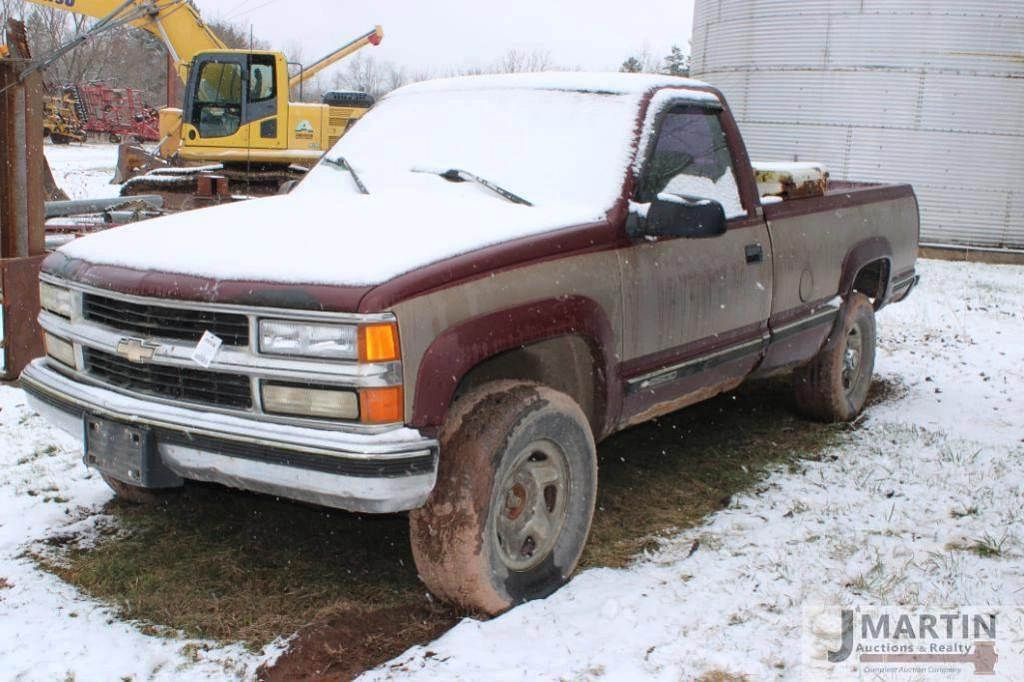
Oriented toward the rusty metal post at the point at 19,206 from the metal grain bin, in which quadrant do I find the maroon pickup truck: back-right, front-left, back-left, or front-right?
front-left

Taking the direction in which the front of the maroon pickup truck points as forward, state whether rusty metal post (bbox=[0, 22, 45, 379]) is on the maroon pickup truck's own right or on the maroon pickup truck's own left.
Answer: on the maroon pickup truck's own right

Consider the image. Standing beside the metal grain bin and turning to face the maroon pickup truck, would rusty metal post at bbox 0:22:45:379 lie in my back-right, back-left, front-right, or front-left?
front-right

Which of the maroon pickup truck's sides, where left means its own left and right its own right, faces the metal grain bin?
back

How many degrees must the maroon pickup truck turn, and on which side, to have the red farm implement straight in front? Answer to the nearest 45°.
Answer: approximately 135° to its right

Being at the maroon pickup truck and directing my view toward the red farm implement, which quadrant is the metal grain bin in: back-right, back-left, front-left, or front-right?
front-right
